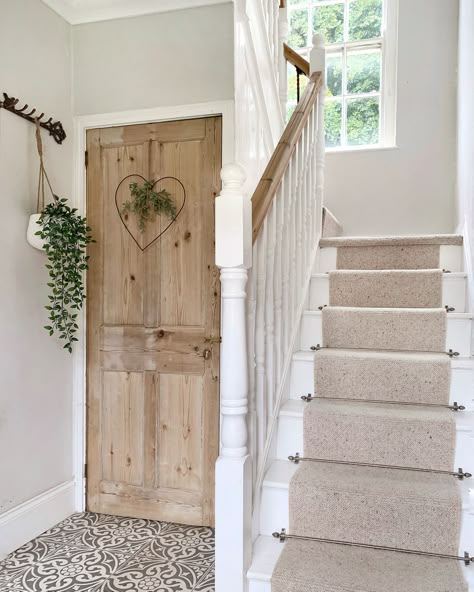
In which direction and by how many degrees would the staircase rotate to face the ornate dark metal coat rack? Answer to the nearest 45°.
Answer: approximately 90° to its right

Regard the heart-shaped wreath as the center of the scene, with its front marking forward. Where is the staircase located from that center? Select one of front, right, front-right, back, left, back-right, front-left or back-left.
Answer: front-left

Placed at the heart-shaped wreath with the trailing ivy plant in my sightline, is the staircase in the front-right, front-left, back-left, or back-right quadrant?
back-left

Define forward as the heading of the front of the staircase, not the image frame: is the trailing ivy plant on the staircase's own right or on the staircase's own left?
on the staircase's own right

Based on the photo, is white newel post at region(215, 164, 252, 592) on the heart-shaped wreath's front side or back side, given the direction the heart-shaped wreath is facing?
on the front side

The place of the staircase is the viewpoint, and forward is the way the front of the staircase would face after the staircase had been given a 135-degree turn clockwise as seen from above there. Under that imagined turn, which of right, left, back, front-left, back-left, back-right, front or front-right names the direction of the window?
front-right

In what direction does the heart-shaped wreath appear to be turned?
toward the camera

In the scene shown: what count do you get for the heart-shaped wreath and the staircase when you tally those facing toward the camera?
2

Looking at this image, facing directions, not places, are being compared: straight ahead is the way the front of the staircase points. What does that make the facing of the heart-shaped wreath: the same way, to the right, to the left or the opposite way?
the same way

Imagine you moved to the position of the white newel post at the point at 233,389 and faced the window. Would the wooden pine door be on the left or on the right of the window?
left

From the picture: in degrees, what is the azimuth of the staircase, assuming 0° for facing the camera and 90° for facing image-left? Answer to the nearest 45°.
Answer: approximately 0°
